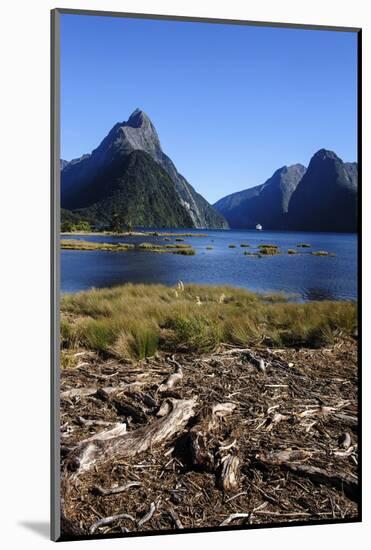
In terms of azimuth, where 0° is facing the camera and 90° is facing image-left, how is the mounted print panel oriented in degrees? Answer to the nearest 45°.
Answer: approximately 315°
